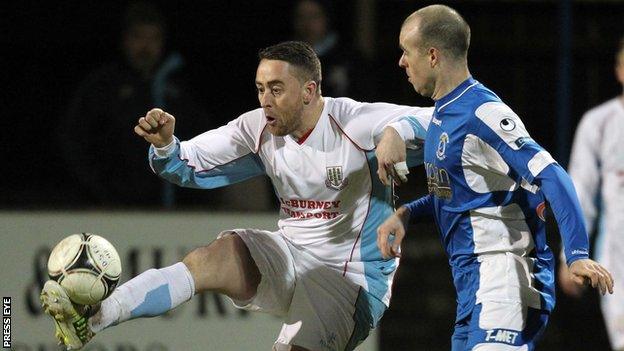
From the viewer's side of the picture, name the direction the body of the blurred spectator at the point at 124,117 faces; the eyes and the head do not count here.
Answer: toward the camera

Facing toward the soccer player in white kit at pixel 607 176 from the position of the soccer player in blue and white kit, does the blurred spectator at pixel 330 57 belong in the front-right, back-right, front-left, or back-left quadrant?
front-left

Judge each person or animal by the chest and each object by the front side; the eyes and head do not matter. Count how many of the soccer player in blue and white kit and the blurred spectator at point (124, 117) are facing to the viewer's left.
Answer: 1

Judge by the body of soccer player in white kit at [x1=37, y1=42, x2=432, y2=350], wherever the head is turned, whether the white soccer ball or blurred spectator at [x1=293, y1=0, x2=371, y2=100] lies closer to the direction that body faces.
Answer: the white soccer ball

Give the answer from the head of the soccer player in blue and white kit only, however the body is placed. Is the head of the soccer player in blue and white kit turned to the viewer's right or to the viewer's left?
to the viewer's left

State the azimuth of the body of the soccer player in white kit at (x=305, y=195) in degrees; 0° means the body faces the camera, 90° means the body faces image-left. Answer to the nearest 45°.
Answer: approximately 45°

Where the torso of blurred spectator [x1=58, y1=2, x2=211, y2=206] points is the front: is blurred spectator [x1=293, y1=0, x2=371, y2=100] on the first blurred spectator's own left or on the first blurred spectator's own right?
on the first blurred spectator's own left

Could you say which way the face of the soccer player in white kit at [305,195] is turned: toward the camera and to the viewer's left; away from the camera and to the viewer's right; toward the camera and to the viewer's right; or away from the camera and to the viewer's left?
toward the camera and to the viewer's left

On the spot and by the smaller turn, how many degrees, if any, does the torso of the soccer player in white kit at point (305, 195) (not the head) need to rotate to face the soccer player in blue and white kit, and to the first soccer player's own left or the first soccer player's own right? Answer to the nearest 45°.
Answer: approximately 90° to the first soccer player's own left

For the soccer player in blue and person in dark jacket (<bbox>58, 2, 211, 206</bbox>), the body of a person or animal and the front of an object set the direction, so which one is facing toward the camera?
the blurred spectator

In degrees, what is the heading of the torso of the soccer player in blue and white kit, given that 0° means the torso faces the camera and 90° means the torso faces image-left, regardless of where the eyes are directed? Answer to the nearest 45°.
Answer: approximately 90°

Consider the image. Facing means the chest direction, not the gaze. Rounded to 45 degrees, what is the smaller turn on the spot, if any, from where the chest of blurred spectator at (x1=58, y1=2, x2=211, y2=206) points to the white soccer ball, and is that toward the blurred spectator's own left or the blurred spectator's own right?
0° — they already face it
